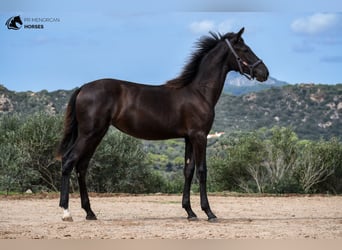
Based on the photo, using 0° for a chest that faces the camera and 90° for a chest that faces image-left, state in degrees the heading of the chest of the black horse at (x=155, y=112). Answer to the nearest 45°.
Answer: approximately 270°
